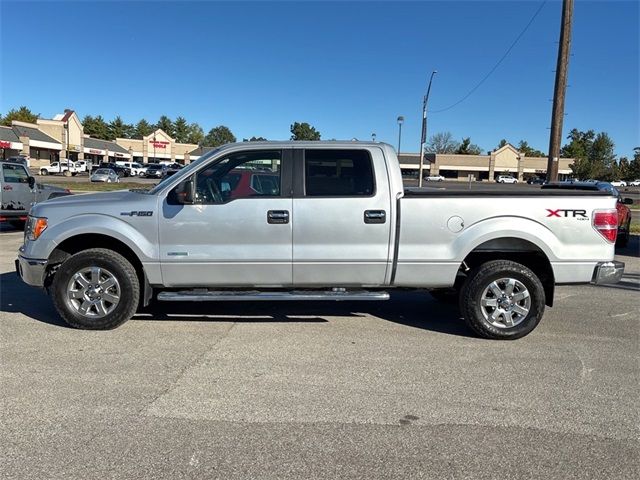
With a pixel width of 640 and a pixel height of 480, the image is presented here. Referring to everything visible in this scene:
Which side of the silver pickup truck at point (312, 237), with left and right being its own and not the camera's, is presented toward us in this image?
left

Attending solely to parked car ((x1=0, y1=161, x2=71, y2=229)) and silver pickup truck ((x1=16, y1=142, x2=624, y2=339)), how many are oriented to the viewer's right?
1

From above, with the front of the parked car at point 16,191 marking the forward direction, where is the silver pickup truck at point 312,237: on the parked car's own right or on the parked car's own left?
on the parked car's own right

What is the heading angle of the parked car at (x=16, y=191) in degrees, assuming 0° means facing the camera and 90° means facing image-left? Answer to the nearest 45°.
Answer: approximately 270°

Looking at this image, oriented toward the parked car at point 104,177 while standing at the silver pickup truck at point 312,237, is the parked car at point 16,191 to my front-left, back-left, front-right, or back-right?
front-left

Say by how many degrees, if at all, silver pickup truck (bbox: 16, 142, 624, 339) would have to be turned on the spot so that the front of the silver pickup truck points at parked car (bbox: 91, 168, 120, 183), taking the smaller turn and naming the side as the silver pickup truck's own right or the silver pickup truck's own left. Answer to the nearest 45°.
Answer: approximately 45° to the silver pickup truck's own right

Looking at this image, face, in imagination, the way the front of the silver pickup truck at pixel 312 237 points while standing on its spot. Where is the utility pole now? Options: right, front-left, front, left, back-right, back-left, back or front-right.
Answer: back-right

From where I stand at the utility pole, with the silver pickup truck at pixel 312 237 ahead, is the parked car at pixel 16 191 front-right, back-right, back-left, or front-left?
front-right

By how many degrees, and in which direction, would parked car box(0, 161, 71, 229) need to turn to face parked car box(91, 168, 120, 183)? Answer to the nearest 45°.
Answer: approximately 90° to its left

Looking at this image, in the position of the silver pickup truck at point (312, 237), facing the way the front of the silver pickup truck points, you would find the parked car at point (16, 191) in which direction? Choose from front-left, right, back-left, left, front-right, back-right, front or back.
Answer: front-right
